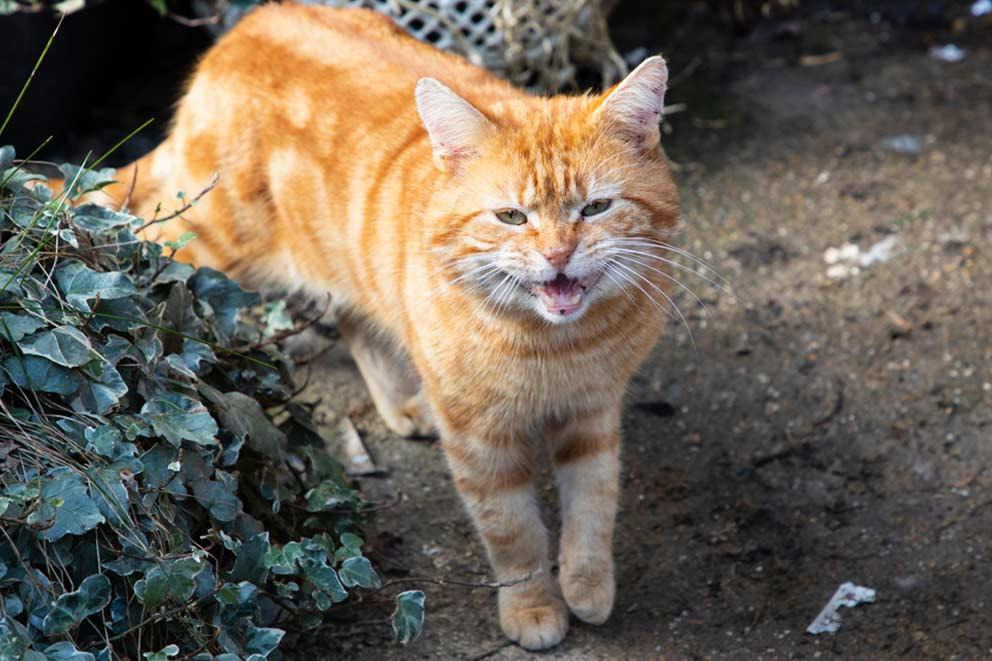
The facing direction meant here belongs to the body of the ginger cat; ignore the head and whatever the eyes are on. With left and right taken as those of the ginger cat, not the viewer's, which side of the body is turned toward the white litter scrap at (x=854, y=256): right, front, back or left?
left

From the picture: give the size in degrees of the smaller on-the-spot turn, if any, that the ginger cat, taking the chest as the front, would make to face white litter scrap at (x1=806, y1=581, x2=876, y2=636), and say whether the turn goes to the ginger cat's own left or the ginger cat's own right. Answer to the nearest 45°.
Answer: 0° — it already faces it

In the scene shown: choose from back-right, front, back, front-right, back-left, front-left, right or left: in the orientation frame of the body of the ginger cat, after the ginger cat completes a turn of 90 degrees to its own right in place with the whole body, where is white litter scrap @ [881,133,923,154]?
back

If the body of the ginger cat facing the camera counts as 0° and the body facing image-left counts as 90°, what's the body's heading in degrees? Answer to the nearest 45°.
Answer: approximately 315°

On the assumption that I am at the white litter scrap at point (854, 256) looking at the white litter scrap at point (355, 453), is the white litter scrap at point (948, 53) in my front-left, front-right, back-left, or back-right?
back-right

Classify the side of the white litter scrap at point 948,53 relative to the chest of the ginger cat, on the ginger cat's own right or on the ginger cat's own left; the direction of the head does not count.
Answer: on the ginger cat's own left

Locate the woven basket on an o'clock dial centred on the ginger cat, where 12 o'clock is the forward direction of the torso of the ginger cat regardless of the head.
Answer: The woven basket is roughly at 8 o'clock from the ginger cat.

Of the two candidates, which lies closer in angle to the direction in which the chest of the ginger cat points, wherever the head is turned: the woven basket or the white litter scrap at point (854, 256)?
the white litter scrap

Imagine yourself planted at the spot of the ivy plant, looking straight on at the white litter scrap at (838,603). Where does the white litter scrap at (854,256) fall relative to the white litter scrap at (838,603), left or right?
left
